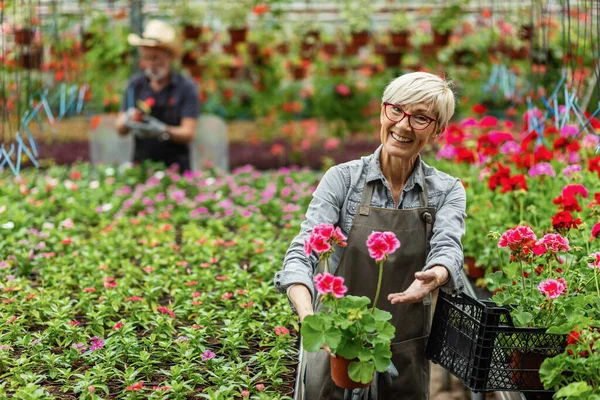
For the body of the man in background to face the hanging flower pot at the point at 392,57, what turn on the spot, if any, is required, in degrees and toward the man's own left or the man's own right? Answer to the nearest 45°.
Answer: approximately 180°

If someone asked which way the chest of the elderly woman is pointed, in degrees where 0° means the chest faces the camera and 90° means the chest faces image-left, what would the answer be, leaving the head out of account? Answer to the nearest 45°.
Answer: approximately 0°

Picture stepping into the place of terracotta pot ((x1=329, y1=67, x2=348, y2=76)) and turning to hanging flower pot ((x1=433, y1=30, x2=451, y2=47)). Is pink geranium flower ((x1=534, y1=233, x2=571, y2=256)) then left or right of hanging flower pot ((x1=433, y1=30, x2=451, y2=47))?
right

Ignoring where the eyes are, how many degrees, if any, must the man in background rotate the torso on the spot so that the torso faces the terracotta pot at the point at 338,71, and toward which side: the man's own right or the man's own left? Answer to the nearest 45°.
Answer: approximately 180°

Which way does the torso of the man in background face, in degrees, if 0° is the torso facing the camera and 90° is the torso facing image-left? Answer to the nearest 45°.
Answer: approximately 45°

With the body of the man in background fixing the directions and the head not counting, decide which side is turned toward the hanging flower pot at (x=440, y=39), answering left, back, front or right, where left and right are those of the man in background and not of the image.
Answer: back

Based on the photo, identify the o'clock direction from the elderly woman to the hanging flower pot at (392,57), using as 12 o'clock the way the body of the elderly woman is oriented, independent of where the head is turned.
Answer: The hanging flower pot is roughly at 6 o'clock from the elderly woman.

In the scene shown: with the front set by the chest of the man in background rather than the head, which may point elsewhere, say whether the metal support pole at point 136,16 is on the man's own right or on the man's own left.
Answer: on the man's own right

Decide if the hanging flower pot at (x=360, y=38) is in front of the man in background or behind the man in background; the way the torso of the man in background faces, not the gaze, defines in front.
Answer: behind

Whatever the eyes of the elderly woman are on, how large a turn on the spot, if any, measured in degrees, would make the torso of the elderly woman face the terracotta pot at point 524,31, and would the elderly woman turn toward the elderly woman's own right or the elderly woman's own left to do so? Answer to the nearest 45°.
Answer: approximately 180°

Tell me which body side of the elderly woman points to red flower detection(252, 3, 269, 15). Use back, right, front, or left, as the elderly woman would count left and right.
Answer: back

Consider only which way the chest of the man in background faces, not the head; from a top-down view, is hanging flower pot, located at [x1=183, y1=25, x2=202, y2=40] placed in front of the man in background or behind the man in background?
behind
